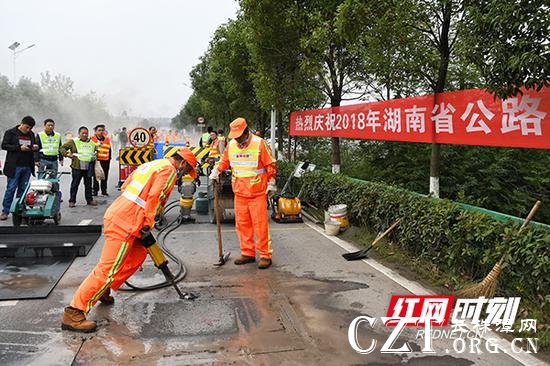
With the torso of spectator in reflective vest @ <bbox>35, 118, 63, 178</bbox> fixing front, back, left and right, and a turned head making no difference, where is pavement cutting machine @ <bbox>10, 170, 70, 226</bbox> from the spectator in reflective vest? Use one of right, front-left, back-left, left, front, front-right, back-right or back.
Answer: front

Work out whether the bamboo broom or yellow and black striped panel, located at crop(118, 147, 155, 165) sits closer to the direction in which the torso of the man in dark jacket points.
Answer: the bamboo broom

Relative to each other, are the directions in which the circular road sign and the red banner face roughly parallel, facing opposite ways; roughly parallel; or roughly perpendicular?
roughly perpendicular

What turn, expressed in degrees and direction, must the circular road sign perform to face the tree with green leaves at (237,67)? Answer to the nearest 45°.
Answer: approximately 135° to its left

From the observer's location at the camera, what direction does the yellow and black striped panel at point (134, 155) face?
facing the viewer

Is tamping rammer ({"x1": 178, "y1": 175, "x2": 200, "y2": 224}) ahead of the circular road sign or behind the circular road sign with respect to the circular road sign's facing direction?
ahead

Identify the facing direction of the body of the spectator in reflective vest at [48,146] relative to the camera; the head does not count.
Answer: toward the camera

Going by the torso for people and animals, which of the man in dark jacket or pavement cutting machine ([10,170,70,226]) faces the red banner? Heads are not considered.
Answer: the man in dark jacket

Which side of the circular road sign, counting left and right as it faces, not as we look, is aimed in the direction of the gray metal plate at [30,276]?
front

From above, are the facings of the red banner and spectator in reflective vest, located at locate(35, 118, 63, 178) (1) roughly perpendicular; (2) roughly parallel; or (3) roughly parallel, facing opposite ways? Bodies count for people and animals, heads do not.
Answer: roughly perpendicular

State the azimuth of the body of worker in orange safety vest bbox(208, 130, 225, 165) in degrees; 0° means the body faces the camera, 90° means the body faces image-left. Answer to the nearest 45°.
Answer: approximately 45°

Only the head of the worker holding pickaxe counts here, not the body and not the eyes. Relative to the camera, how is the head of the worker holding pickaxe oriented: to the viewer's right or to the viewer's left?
to the viewer's left

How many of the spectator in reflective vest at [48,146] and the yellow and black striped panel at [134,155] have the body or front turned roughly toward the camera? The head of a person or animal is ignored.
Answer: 2

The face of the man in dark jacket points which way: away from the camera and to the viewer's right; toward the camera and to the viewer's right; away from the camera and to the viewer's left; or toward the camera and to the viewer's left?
toward the camera and to the viewer's right

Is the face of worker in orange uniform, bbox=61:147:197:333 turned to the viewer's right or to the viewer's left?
to the viewer's right
